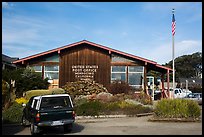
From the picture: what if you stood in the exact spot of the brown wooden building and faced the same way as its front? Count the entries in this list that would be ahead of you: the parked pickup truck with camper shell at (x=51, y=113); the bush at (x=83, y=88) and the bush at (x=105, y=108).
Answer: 3

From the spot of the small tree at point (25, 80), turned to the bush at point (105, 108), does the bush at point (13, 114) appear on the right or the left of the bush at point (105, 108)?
right

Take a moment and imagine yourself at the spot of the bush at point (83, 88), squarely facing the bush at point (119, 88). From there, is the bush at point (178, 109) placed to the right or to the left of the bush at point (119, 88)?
right

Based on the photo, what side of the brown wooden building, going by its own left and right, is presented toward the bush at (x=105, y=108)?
front

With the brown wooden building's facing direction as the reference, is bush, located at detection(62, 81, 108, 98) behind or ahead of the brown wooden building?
ahead

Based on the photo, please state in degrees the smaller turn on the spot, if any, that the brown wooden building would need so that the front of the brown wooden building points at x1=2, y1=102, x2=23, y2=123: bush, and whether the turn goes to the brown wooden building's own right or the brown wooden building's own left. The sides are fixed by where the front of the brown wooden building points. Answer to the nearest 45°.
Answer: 0° — it already faces it

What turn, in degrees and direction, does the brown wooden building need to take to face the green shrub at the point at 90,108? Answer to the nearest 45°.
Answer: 0° — it already faces it

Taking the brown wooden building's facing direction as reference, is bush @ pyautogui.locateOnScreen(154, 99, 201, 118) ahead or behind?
ahead

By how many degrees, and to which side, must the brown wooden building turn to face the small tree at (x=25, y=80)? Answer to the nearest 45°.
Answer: approximately 45° to its right

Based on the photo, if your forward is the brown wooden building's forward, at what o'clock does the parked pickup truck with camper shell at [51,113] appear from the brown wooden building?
The parked pickup truck with camper shell is roughly at 12 o'clock from the brown wooden building.

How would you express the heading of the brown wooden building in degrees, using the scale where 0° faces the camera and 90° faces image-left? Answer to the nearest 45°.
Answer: approximately 0°
